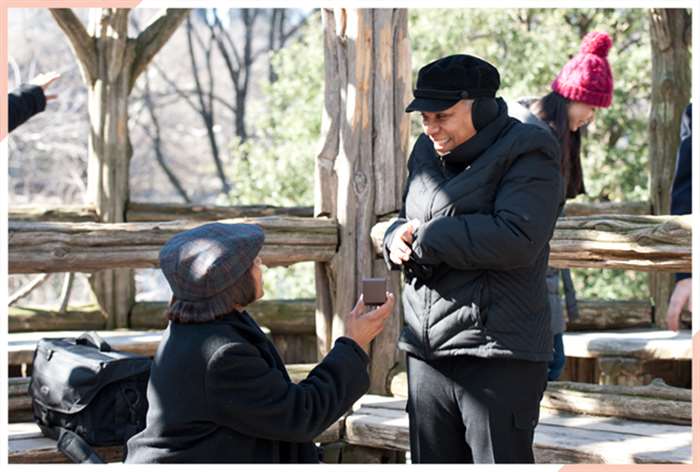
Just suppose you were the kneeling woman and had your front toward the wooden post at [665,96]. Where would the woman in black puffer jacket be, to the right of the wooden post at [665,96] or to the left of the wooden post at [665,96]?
right

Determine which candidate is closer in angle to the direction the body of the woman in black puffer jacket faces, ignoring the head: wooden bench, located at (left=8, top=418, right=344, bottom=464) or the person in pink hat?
the wooden bench

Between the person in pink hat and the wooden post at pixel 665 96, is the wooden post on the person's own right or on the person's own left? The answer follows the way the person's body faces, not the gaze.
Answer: on the person's own left

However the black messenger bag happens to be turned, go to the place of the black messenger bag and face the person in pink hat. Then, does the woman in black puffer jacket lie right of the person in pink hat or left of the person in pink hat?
right

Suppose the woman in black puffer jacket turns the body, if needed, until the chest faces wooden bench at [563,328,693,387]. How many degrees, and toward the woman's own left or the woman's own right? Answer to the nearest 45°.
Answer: approximately 135° to the woman's own right

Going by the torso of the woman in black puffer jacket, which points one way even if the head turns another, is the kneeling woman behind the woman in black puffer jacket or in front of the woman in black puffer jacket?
in front

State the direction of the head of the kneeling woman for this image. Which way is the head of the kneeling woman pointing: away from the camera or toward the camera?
away from the camera

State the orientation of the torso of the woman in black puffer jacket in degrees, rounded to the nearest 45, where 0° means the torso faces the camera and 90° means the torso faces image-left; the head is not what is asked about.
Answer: approximately 45°
